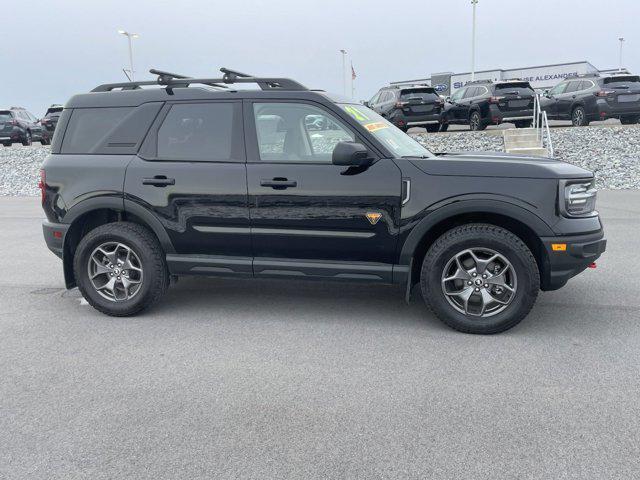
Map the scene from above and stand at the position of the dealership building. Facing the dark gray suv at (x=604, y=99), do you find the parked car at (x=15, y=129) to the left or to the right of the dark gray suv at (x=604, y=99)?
right

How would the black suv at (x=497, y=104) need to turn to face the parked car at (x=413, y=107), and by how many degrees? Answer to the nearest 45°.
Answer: approximately 45° to its left

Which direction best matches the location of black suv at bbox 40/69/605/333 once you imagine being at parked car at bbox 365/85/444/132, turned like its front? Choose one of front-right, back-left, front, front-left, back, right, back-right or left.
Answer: back-left

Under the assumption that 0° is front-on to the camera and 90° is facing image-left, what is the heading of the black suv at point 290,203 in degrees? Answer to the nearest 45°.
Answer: approximately 270°

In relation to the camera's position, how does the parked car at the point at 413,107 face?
facing away from the viewer and to the left of the viewer

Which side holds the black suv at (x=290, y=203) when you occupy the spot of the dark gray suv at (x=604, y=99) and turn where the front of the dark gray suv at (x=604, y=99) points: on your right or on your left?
on your left

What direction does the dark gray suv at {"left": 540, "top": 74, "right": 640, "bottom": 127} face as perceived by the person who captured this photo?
facing away from the viewer and to the left of the viewer
